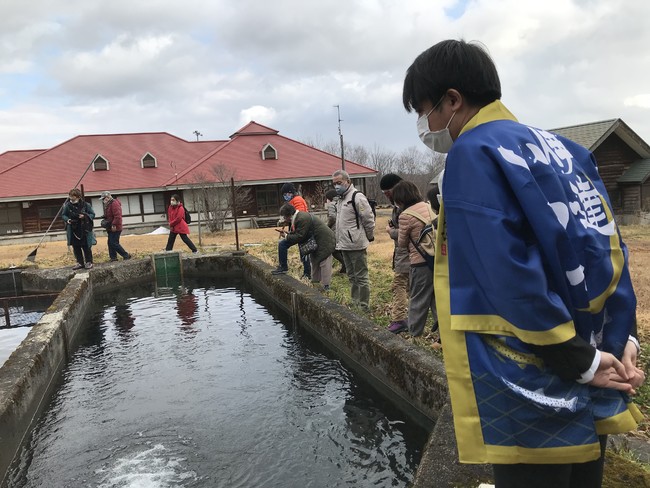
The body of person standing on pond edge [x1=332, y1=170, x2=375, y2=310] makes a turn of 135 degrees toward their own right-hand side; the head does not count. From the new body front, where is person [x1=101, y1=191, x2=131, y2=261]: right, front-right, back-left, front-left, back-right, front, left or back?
front-left

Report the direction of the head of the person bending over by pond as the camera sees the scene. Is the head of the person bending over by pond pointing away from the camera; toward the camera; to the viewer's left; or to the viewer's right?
to the viewer's left

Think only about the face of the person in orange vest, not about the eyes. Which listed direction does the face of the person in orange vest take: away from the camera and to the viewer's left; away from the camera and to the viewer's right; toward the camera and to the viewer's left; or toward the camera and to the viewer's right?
toward the camera and to the viewer's left

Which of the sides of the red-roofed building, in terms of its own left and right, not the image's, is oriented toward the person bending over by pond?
front

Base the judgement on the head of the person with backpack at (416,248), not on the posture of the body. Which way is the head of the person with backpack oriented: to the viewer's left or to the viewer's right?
to the viewer's left

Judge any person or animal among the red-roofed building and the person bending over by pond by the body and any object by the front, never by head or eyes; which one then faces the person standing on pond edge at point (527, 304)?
the red-roofed building

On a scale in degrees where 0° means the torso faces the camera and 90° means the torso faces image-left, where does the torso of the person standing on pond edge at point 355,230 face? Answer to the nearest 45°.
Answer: approximately 45°

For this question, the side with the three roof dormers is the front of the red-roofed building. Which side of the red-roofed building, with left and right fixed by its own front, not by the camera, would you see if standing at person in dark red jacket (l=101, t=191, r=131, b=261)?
front

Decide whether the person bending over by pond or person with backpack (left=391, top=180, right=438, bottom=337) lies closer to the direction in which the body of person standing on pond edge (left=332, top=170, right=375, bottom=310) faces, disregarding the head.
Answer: the person with backpack

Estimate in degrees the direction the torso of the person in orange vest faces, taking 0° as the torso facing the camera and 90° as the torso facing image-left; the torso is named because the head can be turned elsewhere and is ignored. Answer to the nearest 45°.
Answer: approximately 45°

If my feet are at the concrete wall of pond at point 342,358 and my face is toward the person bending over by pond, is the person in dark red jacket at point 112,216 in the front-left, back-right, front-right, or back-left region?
front-left

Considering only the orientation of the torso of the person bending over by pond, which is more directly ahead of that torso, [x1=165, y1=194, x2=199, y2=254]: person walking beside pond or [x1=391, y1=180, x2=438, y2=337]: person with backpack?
the person walking beside pond

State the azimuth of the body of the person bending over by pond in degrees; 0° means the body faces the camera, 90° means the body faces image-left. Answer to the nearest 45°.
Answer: approximately 90°

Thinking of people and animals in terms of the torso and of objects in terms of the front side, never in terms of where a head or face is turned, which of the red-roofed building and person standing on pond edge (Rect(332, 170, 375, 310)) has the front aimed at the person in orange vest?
the red-roofed building

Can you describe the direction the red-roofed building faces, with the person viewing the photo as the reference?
facing the viewer

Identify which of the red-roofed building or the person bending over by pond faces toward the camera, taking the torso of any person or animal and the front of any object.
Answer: the red-roofed building

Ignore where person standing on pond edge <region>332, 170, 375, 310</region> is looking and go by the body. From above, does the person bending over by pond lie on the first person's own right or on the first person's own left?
on the first person's own right

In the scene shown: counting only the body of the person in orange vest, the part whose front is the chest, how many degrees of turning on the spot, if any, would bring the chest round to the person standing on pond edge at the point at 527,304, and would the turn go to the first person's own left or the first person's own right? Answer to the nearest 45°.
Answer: approximately 45° to the first person's own left

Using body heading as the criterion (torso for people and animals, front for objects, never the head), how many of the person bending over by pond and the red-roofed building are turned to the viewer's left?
1
